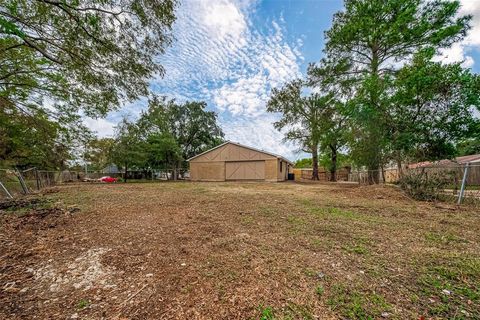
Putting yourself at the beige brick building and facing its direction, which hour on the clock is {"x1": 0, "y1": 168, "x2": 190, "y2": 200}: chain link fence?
The chain link fence is roughly at 2 o'clock from the beige brick building.

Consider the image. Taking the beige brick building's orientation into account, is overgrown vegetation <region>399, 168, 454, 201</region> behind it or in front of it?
in front

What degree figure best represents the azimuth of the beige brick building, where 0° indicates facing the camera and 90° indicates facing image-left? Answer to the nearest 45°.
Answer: approximately 0°

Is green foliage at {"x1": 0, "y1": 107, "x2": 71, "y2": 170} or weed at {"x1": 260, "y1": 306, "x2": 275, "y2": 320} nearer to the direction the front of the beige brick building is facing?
the weed

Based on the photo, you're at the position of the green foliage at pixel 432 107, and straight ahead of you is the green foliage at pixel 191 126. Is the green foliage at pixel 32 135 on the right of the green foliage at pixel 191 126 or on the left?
left

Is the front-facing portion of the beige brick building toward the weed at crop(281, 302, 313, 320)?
yes

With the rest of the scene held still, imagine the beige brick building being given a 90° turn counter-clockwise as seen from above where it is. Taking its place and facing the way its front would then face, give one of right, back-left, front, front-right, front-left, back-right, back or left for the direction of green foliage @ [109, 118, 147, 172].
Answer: back

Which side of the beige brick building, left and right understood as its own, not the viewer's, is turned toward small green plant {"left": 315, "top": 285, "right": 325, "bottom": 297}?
front

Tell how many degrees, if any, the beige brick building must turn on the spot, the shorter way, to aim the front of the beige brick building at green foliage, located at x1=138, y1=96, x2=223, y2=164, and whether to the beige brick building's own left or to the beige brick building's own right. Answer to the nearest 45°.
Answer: approximately 135° to the beige brick building's own right

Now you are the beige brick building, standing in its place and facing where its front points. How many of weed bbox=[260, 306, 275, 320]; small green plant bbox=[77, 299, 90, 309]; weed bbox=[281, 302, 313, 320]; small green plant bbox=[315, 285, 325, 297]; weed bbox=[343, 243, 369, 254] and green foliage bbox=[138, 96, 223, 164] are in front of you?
5

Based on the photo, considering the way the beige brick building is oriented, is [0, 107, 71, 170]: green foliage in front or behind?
in front

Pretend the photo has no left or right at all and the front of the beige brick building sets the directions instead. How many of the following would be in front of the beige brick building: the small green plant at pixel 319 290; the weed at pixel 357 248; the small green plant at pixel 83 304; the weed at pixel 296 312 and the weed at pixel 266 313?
5

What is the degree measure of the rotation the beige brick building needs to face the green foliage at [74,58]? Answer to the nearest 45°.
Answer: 0° — it already faces it

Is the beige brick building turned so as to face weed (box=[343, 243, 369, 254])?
yes

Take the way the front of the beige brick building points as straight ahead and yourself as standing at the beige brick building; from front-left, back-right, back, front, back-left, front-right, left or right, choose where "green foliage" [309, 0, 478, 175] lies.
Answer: front-left

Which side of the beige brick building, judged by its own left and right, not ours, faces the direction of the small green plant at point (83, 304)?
front
